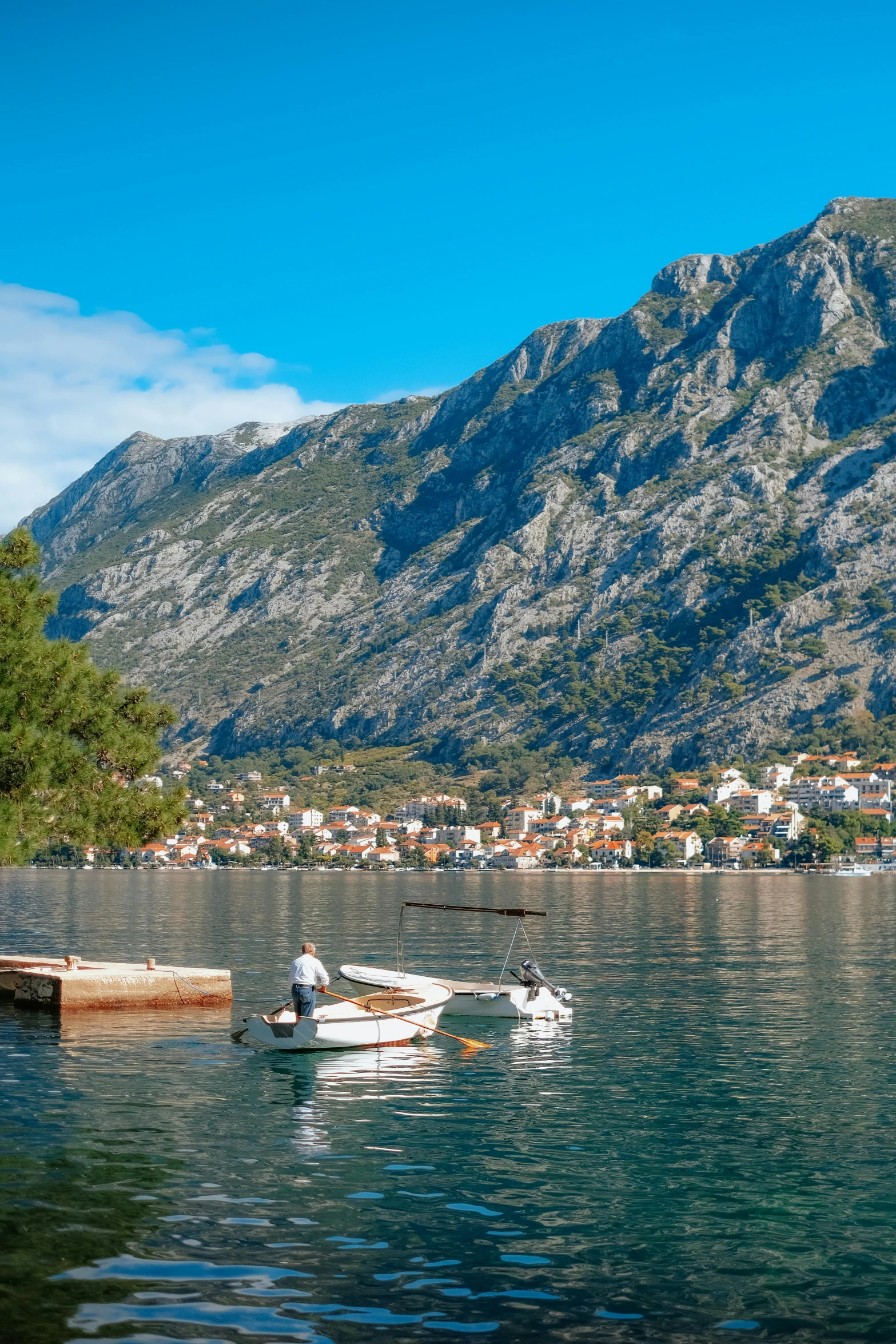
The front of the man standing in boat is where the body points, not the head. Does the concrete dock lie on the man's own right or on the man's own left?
on the man's own left

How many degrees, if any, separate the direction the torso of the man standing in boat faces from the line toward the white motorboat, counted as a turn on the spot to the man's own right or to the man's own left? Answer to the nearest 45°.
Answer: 0° — they already face it

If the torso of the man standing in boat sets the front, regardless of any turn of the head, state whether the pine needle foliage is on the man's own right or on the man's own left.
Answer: on the man's own left

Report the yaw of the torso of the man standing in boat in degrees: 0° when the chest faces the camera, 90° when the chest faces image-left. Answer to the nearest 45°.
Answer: approximately 225°
